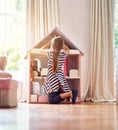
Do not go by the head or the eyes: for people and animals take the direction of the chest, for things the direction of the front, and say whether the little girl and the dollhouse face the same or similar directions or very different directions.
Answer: very different directions

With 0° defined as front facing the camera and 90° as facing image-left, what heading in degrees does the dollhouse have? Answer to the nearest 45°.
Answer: approximately 0°

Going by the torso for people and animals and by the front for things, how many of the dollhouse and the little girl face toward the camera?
1

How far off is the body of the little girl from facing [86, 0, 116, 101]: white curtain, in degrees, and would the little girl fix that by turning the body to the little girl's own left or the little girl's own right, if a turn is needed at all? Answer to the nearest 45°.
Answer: approximately 45° to the little girl's own right

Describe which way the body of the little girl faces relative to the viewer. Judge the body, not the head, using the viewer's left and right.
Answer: facing away from the viewer
